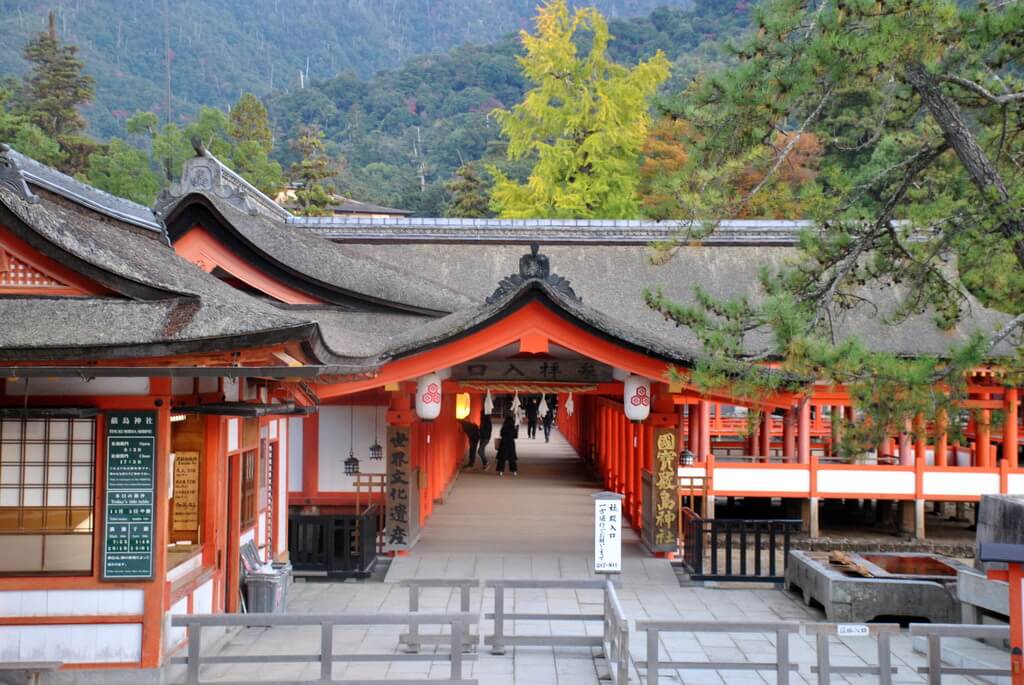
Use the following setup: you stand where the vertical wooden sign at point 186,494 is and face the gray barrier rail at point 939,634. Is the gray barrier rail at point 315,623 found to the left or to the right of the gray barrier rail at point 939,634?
right

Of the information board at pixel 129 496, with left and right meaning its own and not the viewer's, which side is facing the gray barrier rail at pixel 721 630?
left

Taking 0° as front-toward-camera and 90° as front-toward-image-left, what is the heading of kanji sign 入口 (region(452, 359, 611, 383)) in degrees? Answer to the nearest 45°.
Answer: approximately 0°

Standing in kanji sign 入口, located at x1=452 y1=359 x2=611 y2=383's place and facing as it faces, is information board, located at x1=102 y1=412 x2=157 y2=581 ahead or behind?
ahead

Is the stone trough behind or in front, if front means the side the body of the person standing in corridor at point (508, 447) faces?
behind

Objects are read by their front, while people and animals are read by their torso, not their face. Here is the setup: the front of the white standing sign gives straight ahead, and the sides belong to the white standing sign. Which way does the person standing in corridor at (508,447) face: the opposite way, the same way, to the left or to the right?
the opposite way

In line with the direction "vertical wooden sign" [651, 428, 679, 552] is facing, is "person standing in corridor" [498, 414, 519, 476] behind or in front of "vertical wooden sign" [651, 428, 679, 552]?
behind

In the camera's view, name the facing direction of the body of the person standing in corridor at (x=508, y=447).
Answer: away from the camera

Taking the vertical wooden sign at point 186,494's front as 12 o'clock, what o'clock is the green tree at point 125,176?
The green tree is roughly at 6 o'clock from the vertical wooden sign.

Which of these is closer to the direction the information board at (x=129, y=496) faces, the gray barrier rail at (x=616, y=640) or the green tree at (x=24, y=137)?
the gray barrier rail

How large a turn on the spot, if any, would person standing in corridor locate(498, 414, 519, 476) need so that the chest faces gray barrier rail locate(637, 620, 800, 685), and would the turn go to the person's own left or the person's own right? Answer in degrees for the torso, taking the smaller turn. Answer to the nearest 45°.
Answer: approximately 180°
